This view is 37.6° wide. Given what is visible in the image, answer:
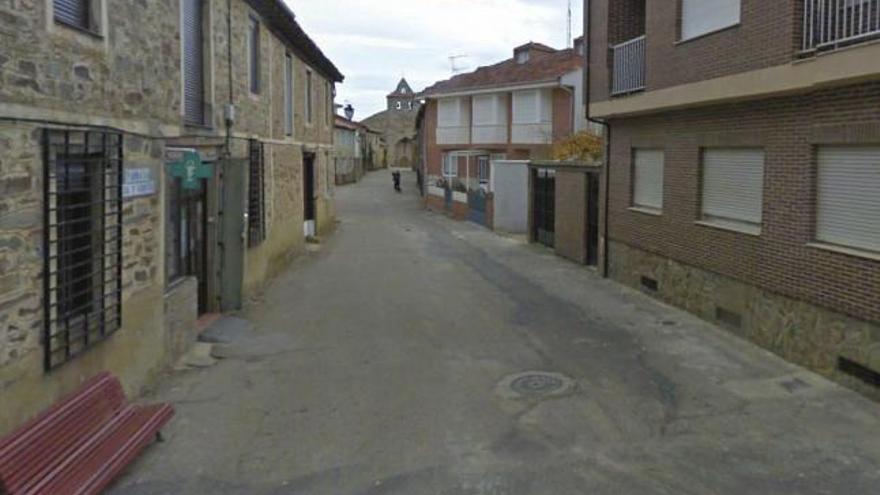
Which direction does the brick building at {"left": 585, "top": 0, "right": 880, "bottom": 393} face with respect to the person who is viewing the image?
facing the viewer and to the left of the viewer

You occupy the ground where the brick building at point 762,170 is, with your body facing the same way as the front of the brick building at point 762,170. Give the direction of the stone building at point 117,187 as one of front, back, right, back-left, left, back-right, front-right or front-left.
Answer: front

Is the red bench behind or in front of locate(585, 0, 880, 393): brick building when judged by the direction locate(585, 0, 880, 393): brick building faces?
in front

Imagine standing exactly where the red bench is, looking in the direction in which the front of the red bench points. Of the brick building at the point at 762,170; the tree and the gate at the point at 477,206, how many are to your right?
0

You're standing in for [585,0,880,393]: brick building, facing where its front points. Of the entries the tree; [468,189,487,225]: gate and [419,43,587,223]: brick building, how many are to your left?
0

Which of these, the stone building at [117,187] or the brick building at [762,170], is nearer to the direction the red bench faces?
the brick building

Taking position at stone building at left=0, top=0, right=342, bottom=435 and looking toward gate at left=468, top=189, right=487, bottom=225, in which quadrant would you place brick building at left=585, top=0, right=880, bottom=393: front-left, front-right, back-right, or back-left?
front-right

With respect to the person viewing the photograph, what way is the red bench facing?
facing the viewer and to the right of the viewer

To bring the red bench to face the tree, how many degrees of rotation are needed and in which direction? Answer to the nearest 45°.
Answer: approximately 90° to its left

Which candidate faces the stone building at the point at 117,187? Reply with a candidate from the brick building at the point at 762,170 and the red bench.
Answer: the brick building

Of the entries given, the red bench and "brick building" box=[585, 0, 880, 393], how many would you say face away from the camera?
0

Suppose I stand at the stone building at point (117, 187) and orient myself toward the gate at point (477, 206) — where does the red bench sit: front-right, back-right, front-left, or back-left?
back-right
